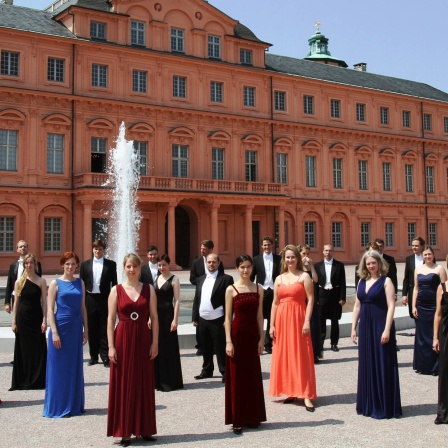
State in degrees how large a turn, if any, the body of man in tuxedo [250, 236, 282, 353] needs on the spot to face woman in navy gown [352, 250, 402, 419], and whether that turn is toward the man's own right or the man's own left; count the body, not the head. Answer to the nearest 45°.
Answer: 0° — they already face them

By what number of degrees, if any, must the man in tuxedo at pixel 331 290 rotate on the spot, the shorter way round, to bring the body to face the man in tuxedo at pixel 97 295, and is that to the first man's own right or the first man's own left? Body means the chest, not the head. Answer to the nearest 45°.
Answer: approximately 45° to the first man's own right

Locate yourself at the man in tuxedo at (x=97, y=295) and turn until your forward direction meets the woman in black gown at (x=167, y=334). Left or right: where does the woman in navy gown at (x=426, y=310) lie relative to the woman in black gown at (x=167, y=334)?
left
